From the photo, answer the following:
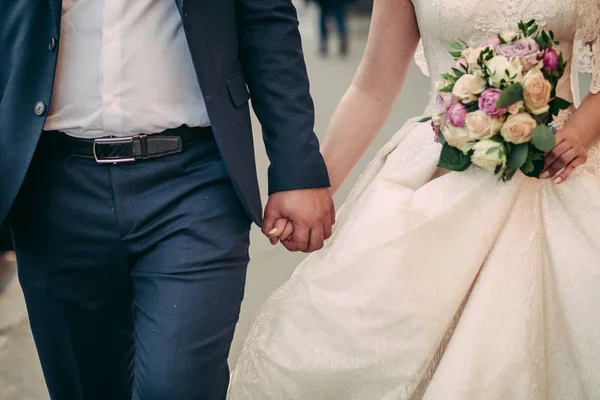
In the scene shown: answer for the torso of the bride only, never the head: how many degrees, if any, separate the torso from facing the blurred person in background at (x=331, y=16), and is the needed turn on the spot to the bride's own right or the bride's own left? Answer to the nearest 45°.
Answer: approximately 180°

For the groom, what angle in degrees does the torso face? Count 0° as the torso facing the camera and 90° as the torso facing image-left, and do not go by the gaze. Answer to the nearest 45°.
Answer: approximately 0°

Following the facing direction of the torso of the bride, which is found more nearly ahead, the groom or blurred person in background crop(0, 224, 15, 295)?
the groom

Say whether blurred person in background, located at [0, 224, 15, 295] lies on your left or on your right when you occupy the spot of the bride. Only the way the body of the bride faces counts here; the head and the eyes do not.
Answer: on your right

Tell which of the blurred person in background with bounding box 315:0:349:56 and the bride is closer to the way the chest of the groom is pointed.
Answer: the bride

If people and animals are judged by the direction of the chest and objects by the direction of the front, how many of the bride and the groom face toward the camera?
2

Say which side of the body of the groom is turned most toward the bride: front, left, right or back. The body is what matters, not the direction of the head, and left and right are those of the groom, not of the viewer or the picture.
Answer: left

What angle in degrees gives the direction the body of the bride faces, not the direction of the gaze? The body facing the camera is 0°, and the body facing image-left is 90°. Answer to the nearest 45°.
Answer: approximately 0°
